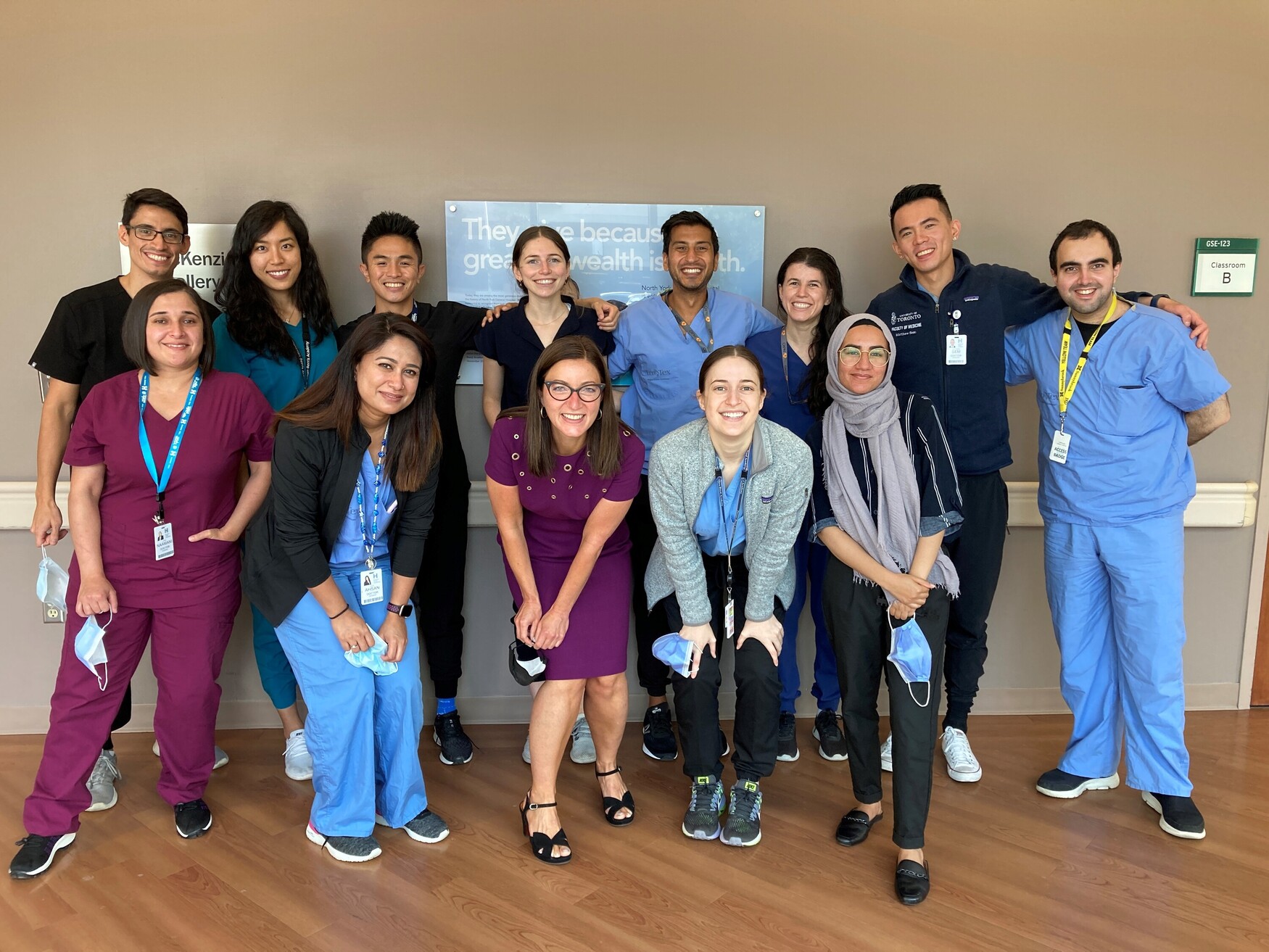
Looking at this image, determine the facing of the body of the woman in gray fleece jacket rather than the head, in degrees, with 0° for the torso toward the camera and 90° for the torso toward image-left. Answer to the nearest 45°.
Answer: approximately 0°

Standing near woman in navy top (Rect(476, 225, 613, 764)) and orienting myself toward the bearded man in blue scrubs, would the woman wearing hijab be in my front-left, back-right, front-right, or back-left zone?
front-right

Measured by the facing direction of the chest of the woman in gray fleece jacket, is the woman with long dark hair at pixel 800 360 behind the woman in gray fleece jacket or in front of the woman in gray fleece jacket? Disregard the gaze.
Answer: behind

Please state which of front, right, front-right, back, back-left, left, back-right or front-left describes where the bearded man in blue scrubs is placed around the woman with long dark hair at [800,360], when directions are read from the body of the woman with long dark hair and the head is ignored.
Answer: left

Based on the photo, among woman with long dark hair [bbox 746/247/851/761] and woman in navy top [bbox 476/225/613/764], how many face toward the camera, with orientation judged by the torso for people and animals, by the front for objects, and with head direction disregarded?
2

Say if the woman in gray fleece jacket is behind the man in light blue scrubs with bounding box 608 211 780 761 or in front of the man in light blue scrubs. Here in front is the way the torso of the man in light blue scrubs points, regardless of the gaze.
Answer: in front

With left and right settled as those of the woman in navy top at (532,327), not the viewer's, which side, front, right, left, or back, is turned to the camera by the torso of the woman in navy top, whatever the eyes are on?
front

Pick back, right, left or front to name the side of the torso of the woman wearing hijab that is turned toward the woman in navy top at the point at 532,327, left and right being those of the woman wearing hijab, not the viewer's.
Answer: right

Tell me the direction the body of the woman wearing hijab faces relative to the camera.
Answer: toward the camera

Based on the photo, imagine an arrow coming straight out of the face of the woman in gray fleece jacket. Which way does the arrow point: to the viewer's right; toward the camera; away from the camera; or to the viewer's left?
toward the camera

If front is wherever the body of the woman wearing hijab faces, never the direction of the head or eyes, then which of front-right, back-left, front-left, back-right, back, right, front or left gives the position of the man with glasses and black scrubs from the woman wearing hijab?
right

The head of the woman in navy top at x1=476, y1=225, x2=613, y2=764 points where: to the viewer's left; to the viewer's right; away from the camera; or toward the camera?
toward the camera

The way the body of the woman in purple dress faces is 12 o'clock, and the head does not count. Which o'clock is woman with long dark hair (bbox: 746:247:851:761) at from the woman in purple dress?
The woman with long dark hair is roughly at 8 o'clock from the woman in purple dress.

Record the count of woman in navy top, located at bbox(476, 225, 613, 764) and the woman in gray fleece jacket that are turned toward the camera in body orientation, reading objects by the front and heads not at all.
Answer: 2

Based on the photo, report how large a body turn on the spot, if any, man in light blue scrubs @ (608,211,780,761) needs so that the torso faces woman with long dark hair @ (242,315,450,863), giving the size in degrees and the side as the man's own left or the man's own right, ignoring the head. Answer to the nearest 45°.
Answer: approximately 45° to the man's own right

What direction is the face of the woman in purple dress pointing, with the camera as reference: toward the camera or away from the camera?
toward the camera

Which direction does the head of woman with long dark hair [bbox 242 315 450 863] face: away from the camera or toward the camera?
toward the camera
